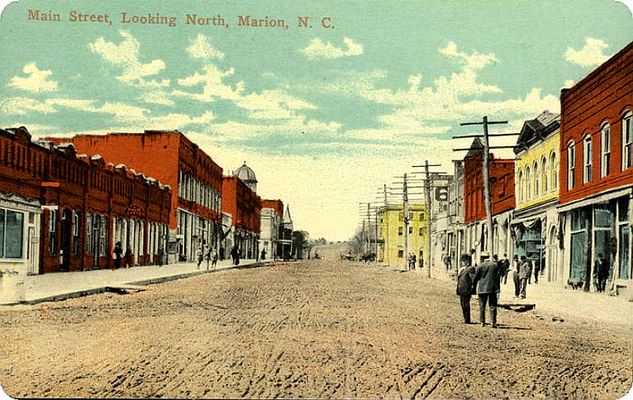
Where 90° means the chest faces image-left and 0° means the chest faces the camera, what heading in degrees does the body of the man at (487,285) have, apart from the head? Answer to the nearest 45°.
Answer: approximately 180°

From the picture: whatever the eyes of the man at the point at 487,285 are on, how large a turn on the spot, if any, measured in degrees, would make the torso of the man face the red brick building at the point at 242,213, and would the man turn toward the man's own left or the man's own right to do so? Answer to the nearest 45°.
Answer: approximately 45° to the man's own left

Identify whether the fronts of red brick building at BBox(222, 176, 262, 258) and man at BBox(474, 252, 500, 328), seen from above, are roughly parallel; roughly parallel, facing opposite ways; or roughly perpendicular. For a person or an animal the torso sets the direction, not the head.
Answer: roughly perpendicular

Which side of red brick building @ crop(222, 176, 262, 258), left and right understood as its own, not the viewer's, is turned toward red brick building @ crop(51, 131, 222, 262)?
right

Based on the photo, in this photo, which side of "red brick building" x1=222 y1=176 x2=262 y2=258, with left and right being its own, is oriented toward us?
right

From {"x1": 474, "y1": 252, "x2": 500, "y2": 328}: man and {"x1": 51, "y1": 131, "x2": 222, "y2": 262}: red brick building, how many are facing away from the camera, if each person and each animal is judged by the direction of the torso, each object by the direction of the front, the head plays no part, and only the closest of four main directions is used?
1

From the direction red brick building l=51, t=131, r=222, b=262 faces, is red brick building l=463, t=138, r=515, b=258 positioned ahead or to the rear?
ahead

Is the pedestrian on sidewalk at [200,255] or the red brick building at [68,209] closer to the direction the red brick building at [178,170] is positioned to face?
the pedestrian on sidewalk

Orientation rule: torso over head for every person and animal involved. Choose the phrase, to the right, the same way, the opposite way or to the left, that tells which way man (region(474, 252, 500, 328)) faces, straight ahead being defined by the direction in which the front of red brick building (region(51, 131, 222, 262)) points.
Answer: to the left

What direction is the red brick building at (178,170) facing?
to the viewer's right

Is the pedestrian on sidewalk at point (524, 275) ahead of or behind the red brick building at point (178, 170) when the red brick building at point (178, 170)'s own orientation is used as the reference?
ahead

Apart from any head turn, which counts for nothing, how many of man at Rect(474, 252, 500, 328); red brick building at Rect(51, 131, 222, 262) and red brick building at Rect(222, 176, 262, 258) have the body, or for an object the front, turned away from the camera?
1
